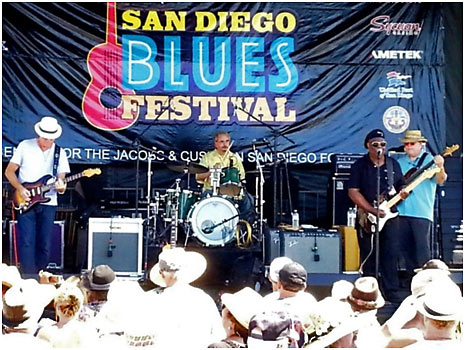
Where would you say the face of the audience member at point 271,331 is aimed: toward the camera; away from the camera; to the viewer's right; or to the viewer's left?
away from the camera

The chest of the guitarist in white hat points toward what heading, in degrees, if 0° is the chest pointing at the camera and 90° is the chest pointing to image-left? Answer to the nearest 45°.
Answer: approximately 0°

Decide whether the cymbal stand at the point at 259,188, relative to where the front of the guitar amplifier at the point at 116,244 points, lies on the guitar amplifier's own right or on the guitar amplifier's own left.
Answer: on the guitar amplifier's own left

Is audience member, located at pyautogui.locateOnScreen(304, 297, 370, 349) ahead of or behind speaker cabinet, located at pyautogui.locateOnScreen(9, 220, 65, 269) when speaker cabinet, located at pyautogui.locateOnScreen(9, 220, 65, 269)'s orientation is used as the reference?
ahead

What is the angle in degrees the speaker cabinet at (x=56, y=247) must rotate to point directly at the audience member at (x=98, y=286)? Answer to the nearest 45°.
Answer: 0° — it already faces them

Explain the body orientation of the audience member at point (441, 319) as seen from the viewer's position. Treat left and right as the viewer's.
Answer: facing away from the viewer

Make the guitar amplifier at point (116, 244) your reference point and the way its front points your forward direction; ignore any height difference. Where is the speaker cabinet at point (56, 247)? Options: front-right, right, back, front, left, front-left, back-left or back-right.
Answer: back-right

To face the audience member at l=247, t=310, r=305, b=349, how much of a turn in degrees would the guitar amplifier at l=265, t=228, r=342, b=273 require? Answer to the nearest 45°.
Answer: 0° — it already faces them

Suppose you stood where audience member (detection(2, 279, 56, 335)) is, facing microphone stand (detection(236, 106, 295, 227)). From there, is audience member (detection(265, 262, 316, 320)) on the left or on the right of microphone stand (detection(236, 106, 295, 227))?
right
